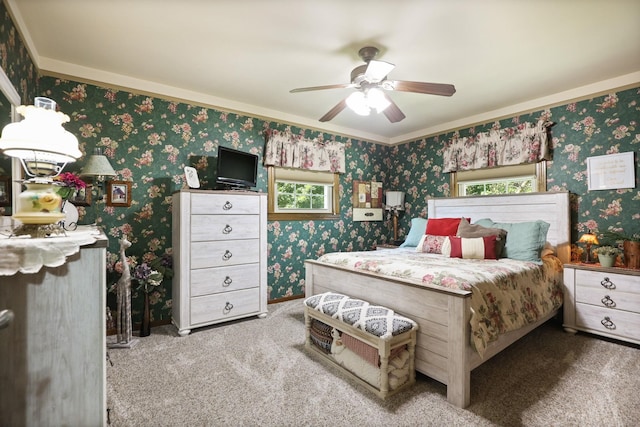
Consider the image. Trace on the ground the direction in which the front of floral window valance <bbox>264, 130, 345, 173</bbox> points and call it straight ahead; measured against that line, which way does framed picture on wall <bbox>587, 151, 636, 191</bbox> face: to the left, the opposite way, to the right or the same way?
to the right

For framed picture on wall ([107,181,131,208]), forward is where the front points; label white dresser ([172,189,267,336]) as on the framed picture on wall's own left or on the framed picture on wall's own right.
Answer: on the framed picture on wall's own left

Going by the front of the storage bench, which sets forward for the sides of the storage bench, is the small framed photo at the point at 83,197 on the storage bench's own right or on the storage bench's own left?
on the storage bench's own right

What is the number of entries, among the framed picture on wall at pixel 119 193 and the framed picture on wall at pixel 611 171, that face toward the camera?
2

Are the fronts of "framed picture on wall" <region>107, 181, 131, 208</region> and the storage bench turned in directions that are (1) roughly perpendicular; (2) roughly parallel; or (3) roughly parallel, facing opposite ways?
roughly perpendicular

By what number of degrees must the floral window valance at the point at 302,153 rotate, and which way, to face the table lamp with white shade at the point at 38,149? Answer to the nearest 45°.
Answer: approximately 45° to its right

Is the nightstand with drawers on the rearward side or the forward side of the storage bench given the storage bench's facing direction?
on the rearward side

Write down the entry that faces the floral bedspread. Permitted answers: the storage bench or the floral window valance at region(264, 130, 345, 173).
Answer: the floral window valance

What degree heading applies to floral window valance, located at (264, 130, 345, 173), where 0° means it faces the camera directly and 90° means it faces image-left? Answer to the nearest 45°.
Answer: approximately 315°

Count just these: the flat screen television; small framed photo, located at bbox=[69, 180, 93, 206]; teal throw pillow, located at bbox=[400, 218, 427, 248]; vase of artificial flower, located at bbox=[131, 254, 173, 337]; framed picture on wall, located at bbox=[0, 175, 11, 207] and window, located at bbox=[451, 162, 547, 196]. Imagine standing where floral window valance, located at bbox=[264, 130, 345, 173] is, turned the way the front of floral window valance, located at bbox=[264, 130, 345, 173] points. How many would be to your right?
4

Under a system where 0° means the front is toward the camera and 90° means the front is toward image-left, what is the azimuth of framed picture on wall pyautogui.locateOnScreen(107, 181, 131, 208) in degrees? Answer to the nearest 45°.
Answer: approximately 0°

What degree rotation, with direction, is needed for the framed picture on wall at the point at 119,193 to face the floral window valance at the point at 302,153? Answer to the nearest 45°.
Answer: approximately 90° to its left

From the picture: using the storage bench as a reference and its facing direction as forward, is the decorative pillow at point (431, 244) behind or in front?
behind

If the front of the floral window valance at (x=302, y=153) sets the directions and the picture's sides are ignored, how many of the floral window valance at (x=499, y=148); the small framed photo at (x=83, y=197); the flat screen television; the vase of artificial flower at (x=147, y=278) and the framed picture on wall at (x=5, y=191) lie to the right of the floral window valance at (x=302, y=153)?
4
